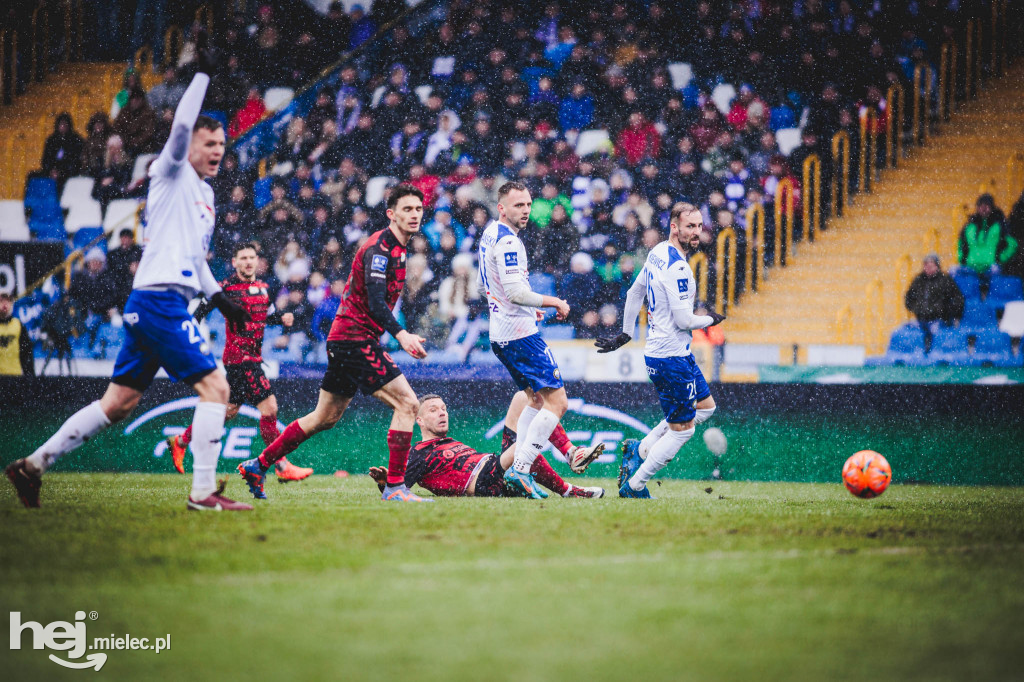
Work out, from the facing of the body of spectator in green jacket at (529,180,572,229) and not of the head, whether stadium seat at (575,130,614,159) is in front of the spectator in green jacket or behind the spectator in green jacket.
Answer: behind

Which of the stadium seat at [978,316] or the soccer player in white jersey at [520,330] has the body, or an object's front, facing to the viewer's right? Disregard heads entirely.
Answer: the soccer player in white jersey

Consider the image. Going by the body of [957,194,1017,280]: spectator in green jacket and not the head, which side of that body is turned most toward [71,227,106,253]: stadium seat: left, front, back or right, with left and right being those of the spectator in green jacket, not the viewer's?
right

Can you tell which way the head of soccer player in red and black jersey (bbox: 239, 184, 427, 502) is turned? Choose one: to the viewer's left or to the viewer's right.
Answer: to the viewer's right

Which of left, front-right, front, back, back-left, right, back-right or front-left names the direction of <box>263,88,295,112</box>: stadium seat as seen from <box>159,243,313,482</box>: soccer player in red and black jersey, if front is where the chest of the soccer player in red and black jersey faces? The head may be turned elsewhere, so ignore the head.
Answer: back-left

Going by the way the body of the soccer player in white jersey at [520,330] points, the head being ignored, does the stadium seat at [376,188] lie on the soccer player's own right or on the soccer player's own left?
on the soccer player's own left

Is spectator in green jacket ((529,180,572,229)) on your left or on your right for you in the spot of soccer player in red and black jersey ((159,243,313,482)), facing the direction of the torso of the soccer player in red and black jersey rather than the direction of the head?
on your left

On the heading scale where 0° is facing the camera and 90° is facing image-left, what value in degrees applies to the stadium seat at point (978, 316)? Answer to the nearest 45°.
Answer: approximately 45°

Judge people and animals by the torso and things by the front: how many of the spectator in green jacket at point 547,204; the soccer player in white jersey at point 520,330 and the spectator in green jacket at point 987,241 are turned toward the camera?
2

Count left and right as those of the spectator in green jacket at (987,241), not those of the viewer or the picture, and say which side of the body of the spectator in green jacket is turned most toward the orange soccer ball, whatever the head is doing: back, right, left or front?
front

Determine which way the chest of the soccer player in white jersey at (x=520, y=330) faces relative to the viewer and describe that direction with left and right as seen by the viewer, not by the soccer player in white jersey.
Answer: facing to the right of the viewer
